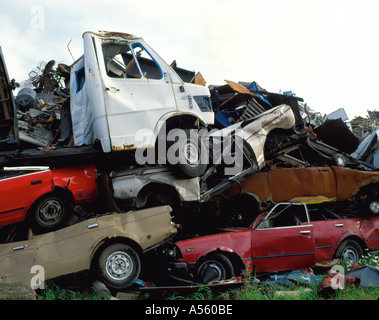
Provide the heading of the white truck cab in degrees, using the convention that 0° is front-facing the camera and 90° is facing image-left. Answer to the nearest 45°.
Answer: approximately 270°

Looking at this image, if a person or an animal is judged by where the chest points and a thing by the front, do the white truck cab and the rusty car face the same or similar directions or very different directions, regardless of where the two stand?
very different directions

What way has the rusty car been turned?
to the viewer's left

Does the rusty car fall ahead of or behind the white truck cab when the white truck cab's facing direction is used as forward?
ahead
